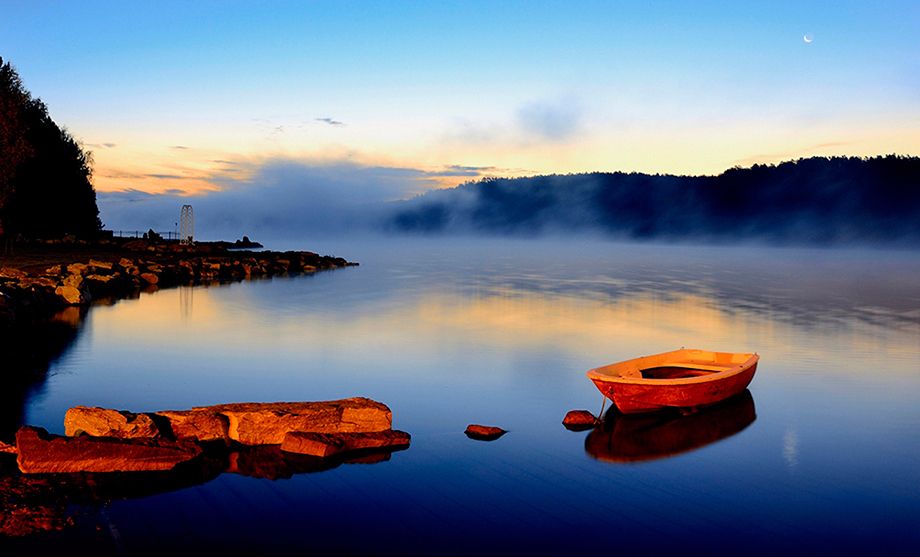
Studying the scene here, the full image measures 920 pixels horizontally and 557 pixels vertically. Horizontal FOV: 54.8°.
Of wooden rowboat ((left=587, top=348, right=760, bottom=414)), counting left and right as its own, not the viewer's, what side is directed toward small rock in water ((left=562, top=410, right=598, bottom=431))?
front

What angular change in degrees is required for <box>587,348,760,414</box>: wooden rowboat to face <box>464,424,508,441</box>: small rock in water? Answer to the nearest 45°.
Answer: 0° — it already faces it

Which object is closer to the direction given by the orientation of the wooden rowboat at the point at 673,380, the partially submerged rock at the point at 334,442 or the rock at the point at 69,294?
the partially submerged rock

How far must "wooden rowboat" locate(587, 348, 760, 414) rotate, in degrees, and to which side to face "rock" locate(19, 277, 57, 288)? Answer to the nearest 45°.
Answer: approximately 90° to its right

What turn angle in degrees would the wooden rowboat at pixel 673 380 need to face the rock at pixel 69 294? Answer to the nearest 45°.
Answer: approximately 90° to its right

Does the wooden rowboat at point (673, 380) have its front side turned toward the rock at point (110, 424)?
yes

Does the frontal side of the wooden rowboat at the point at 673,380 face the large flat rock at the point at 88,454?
yes
